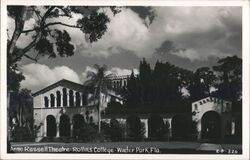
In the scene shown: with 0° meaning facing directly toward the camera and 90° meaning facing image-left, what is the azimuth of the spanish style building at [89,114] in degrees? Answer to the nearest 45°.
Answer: approximately 0°
